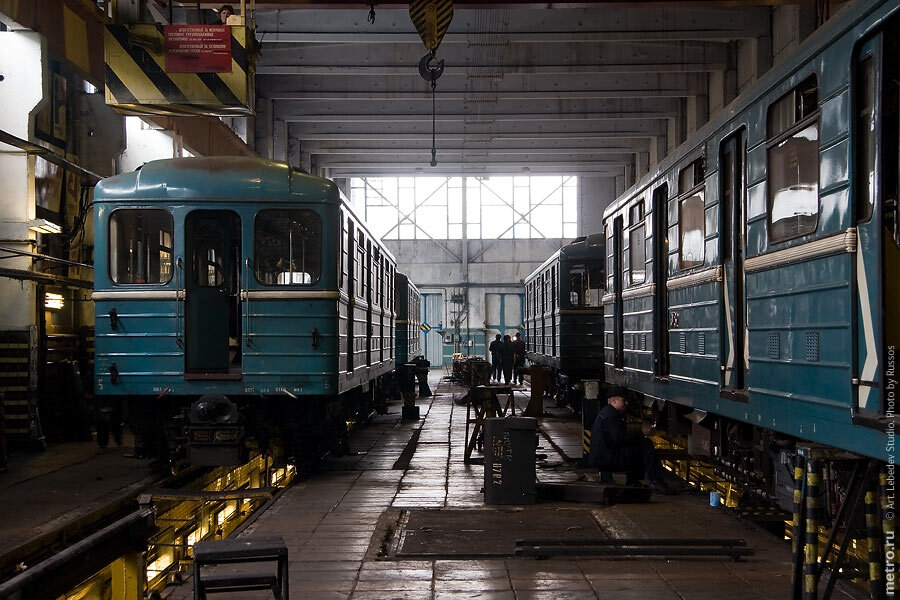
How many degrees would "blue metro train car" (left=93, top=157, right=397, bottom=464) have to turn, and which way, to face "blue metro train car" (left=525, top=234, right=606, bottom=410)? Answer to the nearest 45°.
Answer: approximately 135° to its left

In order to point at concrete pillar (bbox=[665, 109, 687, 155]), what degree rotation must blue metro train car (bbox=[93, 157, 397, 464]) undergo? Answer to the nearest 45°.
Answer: approximately 135° to its left

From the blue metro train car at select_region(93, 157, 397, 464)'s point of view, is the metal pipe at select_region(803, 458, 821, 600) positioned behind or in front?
in front

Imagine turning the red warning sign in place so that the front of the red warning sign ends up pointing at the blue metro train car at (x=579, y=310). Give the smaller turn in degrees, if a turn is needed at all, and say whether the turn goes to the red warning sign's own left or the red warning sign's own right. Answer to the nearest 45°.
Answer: approximately 135° to the red warning sign's own left

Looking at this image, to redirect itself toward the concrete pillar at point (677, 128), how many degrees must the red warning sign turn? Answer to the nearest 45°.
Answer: approximately 135° to its left

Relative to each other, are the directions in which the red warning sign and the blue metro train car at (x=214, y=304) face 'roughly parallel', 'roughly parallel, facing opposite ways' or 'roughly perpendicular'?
roughly parallel

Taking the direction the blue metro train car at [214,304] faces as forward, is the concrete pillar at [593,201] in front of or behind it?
behind

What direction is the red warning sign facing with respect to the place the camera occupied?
facing the viewer

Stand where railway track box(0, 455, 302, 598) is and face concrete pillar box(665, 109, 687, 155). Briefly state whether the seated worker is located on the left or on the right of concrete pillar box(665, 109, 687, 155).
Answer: right

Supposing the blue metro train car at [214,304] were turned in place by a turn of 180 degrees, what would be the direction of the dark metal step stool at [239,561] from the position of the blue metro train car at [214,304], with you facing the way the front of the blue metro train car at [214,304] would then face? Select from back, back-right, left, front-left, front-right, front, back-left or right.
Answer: back

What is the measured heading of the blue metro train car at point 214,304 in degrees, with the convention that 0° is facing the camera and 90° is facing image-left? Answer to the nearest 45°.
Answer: approximately 0°

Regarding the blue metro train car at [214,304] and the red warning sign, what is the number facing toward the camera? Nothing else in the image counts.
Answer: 2

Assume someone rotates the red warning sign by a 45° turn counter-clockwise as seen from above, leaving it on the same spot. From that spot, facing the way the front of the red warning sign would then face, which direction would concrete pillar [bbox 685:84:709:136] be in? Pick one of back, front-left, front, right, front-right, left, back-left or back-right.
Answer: left
